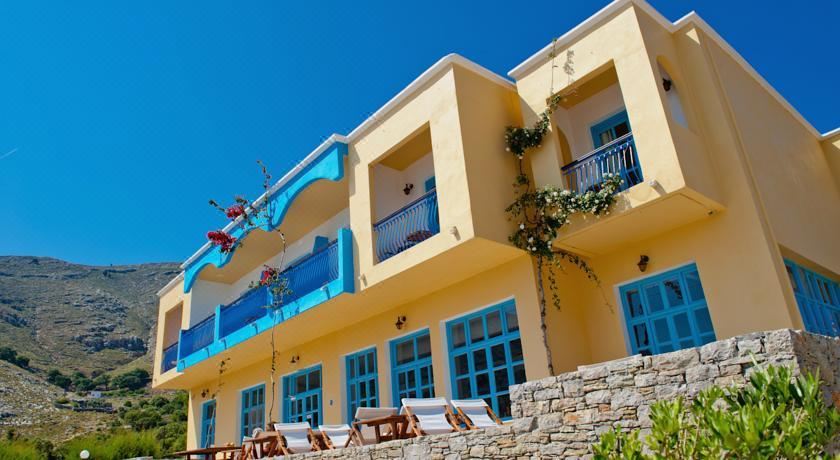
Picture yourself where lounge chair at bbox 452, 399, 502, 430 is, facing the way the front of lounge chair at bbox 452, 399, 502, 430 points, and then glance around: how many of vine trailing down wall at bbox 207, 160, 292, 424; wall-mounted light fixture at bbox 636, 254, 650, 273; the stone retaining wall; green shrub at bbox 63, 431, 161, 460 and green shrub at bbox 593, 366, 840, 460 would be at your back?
2

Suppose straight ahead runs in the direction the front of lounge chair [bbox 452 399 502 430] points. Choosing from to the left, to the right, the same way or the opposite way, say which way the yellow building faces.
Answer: to the right

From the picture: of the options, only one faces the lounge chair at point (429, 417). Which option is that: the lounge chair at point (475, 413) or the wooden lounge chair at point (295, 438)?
the wooden lounge chair

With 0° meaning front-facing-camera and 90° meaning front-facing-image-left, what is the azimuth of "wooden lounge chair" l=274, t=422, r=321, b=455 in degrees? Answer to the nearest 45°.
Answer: approximately 315°

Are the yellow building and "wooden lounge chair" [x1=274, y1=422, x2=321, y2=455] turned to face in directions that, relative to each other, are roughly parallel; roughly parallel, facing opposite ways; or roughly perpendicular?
roughly perpendicular

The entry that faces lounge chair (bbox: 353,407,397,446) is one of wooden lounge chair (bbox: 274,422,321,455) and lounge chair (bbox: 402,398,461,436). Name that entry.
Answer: the wooden lounge chair

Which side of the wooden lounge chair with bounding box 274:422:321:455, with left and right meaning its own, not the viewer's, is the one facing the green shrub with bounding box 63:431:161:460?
back

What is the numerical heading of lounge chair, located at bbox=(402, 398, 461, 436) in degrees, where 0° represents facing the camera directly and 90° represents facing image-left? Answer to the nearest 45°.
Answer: approximately 315°

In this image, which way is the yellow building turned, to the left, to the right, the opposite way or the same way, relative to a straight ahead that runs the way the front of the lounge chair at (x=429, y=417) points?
to the right

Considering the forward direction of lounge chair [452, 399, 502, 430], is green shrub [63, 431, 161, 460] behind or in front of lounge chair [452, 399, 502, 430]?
behind

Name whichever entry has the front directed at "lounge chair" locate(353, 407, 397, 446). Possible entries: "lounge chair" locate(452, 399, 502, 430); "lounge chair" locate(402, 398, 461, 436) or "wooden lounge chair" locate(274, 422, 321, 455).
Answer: the wooden lounge chair

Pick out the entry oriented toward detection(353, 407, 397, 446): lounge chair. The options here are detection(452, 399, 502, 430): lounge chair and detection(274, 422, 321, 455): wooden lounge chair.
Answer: the wooden lounge chair
